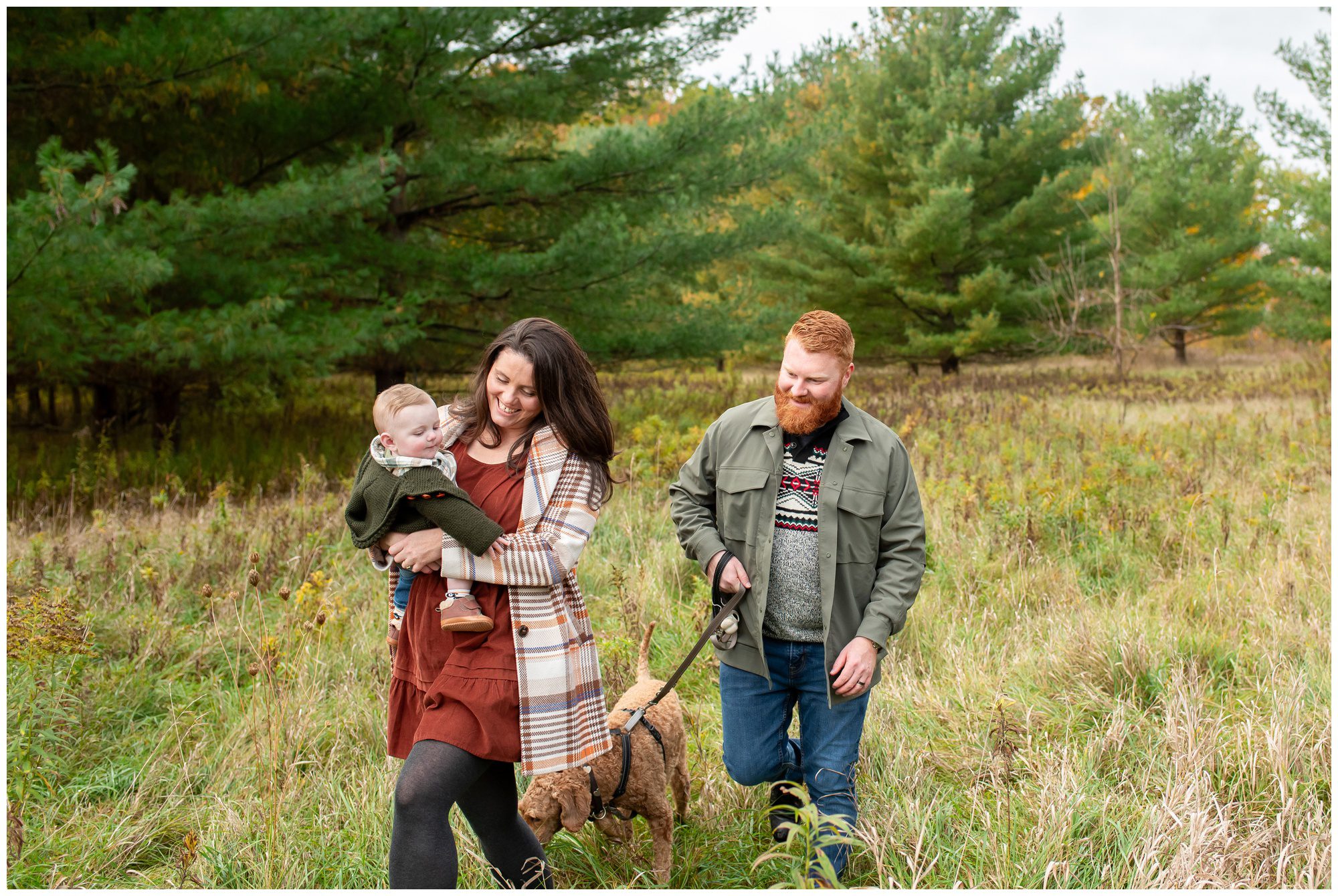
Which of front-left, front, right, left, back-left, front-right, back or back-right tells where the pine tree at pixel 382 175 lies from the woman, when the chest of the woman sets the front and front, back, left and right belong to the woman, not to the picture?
back-right

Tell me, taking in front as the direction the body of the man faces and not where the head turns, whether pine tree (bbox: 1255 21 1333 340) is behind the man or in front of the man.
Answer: behind

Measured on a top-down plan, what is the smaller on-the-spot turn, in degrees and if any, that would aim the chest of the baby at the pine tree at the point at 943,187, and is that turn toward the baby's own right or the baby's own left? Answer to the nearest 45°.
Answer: approximately 90° to the baby's own left

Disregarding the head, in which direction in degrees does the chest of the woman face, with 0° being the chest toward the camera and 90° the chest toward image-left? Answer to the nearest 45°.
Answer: approximately 45°

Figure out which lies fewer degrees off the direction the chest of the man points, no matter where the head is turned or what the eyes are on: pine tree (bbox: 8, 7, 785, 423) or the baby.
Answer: the baby

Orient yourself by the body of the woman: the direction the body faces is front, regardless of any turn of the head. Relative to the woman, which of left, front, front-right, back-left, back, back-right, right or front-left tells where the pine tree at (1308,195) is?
back

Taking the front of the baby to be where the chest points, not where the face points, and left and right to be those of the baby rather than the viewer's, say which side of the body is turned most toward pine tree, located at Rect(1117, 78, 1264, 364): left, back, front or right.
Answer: left

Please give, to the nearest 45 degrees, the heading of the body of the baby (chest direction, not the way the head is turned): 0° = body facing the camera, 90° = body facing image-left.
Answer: approximately 315°

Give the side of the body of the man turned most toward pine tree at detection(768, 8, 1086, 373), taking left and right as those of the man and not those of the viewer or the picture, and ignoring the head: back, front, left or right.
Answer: back

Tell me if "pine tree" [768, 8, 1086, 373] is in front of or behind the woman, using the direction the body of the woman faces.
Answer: behind

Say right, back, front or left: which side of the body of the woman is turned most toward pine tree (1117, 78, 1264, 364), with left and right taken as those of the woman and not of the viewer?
back
